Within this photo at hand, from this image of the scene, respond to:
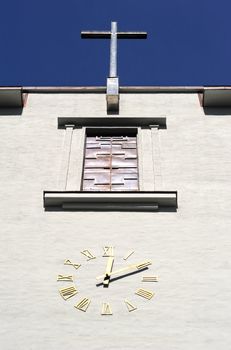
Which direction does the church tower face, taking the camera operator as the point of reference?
facing the viewer
